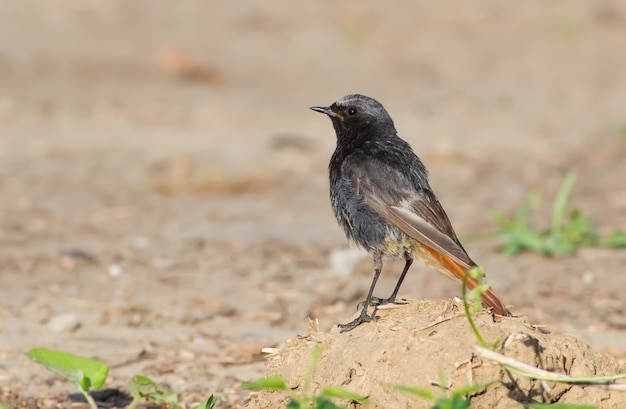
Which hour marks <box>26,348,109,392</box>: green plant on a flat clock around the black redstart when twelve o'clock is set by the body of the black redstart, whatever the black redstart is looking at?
The green plant is roughly at 11 o'clock from the black redstart.

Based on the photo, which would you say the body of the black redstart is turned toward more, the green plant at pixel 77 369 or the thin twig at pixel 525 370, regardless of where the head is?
the green plant

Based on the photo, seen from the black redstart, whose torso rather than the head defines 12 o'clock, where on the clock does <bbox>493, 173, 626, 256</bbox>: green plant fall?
The green plant is roughly at 4 o'clock from the black redstart.

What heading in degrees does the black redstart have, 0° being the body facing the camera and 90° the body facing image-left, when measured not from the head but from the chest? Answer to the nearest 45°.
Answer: approximately 90°
